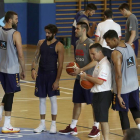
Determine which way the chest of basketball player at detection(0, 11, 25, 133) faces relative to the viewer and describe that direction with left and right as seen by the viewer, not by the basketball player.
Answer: facing away from the viewer and to the right of the viewer

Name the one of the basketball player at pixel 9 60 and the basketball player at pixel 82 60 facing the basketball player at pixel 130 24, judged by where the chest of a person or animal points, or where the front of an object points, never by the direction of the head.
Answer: the basketball player at pixel 9 60

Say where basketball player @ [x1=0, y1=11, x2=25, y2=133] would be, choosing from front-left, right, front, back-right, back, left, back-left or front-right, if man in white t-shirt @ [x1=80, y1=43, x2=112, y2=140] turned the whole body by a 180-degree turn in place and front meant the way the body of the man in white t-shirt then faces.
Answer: back-left

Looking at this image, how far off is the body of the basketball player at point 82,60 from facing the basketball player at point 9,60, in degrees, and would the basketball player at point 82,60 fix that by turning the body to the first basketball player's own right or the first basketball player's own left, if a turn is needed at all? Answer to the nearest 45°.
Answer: approximately 45° to the first basketball player's own right

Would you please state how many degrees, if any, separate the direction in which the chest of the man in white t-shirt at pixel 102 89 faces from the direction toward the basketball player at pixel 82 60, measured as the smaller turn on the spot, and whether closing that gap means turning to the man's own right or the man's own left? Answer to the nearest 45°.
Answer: approximately 90° to the man's own right

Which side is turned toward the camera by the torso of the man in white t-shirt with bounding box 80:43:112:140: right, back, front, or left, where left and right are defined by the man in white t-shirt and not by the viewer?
left

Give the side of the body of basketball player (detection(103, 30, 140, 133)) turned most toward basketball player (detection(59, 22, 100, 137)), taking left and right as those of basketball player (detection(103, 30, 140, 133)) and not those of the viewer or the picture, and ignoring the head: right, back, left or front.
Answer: front

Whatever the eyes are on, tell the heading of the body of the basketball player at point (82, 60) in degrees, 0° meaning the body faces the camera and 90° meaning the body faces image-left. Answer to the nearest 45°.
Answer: approximately 45°

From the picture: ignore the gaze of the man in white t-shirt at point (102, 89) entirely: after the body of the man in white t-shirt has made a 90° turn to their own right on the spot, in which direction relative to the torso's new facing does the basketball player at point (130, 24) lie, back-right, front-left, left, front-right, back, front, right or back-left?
front

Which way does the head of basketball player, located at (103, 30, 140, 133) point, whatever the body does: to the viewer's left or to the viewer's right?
to the viewer's left

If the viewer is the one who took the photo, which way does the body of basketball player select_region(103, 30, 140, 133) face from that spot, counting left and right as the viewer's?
facing away from the viewer and to the left of the viewer
